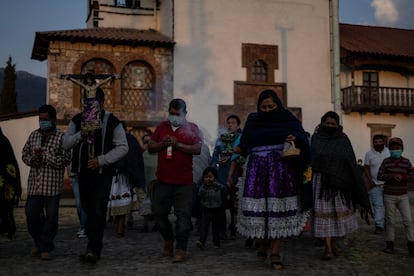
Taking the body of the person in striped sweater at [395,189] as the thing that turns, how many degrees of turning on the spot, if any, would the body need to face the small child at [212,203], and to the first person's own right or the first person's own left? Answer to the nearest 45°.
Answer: approximately 90° to the first person's own right

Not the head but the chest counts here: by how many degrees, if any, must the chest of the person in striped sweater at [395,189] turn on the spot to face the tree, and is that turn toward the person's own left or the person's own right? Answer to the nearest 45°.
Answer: approximately 135° to the person's own right

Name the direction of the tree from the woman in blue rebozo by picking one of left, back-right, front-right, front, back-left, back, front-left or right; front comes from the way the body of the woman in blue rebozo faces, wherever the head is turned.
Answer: back-right

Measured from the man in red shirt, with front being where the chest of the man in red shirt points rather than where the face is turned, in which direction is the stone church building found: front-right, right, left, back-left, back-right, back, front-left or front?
back

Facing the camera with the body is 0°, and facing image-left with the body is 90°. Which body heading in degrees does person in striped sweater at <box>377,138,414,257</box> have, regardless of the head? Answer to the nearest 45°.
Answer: approximately 0°

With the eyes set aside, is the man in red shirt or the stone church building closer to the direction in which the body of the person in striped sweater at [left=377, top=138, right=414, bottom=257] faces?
the man in red shirt

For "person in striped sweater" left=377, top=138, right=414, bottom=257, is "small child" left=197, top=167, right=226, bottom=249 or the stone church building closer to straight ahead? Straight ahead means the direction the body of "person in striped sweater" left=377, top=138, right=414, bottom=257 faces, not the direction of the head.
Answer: the small child

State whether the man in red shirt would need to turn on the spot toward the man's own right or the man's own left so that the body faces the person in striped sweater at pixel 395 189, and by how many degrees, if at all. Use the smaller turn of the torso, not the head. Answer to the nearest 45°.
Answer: approximately 90° to the man's own left

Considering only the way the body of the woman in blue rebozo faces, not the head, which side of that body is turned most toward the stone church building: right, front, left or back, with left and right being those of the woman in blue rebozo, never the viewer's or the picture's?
back
